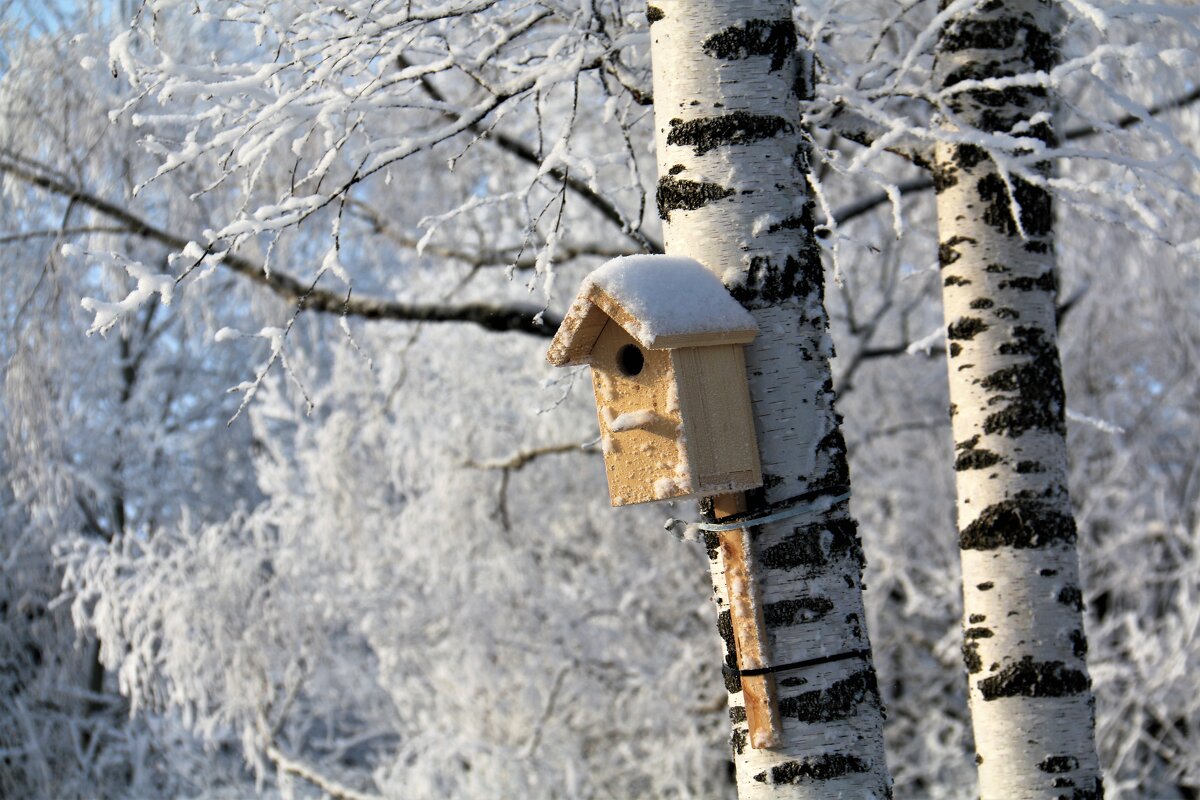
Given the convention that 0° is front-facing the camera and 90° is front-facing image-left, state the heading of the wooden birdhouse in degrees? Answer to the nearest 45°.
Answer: approximately 45°

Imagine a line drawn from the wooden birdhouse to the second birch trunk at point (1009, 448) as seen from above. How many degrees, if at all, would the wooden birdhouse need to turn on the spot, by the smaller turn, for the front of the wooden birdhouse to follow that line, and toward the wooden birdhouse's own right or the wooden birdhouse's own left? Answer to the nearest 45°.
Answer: approximately 180°
